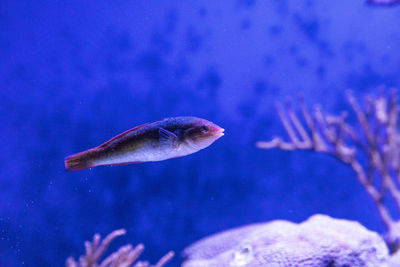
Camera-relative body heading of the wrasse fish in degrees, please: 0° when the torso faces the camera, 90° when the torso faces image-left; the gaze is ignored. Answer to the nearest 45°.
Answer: approximately 270°

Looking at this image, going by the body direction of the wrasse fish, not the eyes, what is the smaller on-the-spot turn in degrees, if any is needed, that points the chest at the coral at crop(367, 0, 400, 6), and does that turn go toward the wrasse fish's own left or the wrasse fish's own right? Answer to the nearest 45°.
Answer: approximately 45° to the wrasse fish's own left
